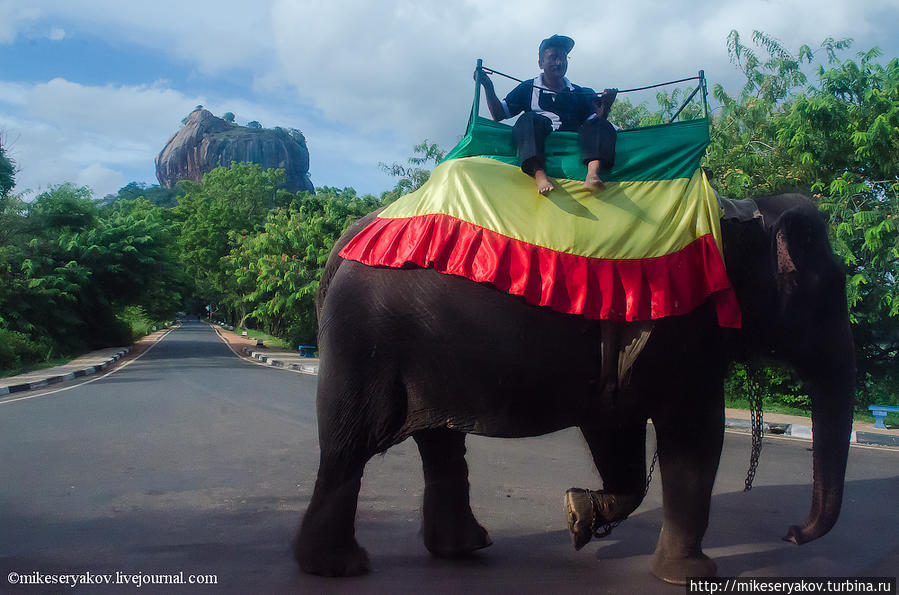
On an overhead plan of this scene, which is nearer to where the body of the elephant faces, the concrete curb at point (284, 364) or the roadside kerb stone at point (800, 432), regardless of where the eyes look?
the roadside kerb stone

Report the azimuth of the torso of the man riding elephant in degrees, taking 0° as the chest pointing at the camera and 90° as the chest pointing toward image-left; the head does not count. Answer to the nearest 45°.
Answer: approximately 0°

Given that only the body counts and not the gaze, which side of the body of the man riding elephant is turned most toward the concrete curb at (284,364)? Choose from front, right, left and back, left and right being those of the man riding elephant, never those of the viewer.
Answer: back

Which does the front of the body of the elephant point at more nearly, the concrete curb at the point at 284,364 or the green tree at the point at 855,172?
the green tree

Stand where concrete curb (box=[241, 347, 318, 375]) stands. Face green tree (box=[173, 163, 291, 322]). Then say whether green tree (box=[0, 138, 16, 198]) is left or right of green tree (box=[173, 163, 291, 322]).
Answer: left

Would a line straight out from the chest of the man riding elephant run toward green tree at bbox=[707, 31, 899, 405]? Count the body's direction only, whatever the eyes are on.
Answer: no

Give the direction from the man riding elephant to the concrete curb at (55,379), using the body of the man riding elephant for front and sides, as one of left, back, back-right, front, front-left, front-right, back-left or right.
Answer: back-right

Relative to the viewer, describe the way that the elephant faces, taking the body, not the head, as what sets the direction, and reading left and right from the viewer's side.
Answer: facing to the right of the viewer

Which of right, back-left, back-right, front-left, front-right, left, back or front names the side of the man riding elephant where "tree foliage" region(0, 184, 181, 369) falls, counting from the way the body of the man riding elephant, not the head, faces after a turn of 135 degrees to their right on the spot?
front

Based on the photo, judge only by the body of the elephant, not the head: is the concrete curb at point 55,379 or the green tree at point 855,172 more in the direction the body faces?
the green tree
